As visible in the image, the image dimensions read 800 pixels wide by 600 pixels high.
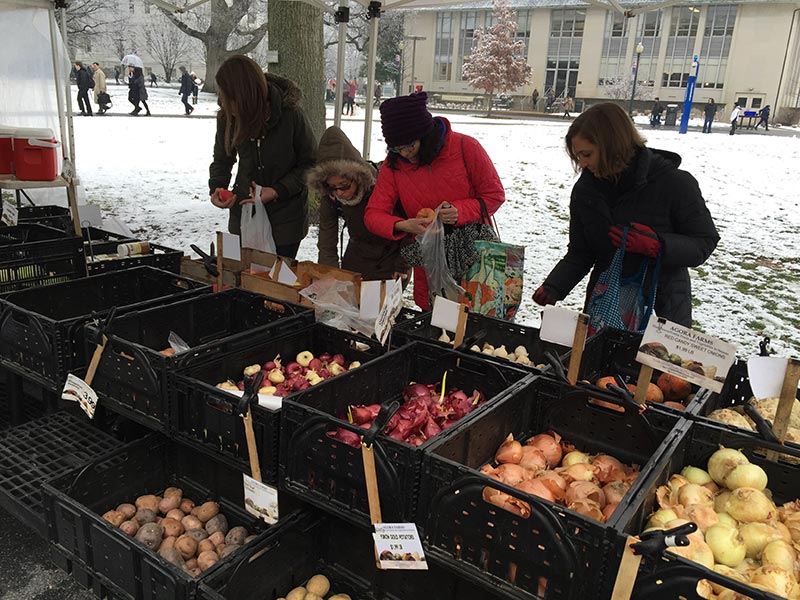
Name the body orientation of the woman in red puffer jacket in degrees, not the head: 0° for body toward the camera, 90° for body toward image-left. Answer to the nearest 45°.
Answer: approximately 45°

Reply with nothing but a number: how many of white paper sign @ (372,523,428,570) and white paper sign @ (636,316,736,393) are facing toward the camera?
2

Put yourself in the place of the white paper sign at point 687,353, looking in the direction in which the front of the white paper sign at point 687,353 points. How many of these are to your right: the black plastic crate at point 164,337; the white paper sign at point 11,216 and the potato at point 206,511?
3

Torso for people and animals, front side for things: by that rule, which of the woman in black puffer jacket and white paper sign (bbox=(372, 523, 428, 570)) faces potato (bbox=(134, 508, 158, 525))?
the woman in black puffer jacket

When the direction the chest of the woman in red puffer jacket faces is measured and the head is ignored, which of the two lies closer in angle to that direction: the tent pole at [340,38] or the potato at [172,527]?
the potato

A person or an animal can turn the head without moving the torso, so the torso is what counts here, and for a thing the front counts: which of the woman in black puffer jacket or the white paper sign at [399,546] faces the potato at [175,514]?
the woman in black puffer jacket

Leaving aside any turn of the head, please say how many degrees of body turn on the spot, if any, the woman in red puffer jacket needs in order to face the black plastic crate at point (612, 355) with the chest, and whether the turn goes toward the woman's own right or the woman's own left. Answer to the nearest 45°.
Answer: approximately 90° to the woman's own left

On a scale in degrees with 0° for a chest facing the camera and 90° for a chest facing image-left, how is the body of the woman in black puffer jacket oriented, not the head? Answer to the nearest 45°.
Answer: approximately 45°

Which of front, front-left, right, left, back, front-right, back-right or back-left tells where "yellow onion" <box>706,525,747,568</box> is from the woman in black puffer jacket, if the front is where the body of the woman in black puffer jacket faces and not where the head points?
front-left

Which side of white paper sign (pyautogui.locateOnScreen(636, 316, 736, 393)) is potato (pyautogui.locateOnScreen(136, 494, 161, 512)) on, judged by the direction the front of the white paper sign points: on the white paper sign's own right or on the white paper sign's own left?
on the white paper sign's own right

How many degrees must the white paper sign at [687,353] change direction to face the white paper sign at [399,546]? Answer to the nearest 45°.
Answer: approximately 45° to its right

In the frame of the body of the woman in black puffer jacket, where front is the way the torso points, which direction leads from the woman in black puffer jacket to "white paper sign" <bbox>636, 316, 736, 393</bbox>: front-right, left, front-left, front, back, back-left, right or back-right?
front-left

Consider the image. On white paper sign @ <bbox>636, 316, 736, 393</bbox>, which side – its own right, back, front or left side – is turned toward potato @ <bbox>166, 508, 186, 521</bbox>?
right
